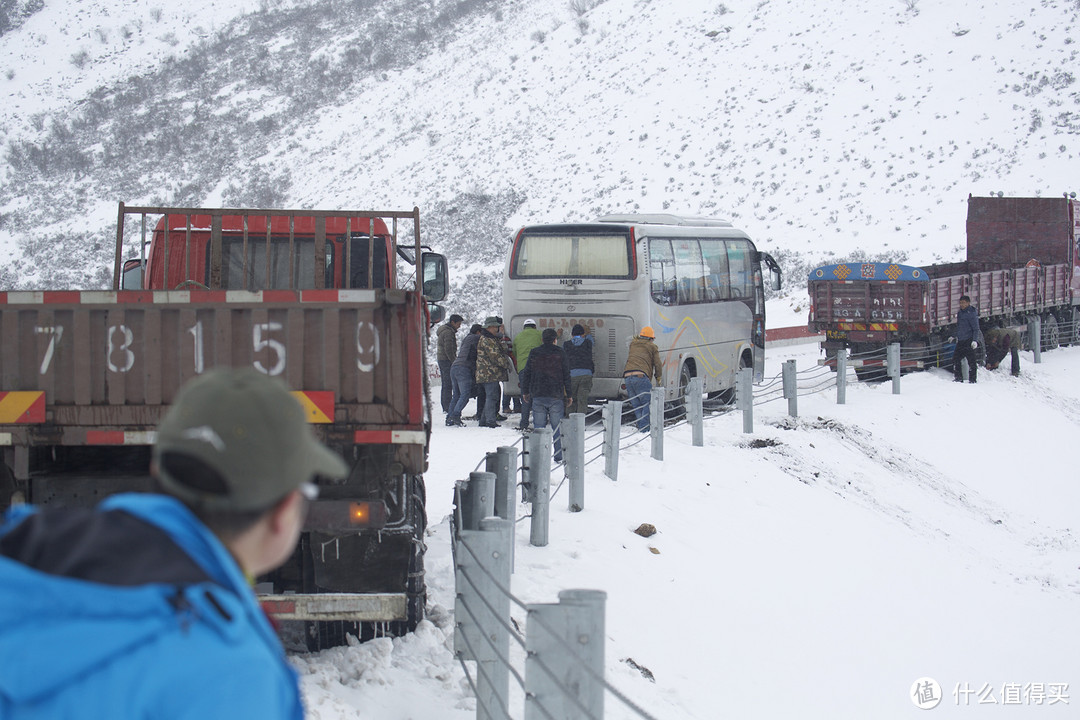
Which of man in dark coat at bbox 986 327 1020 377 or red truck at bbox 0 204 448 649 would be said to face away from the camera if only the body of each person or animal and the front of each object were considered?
the red truck

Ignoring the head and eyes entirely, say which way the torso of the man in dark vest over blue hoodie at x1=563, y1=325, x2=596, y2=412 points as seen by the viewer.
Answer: away from the camera

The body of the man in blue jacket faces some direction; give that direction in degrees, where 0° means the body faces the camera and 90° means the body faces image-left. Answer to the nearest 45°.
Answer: approximately 225°

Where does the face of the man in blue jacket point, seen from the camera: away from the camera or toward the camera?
away from the camera

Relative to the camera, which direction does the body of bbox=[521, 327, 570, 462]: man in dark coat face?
away from the camera

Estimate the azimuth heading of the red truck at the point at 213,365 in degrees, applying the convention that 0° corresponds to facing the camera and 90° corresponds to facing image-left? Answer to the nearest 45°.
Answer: approximately 180°

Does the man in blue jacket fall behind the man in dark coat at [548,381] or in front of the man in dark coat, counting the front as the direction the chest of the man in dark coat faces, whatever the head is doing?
behind

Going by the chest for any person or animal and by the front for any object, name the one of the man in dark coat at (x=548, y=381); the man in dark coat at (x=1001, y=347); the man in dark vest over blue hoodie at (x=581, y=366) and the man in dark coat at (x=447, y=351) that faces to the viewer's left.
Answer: the man in dark coat at (x=1001, y=347)
